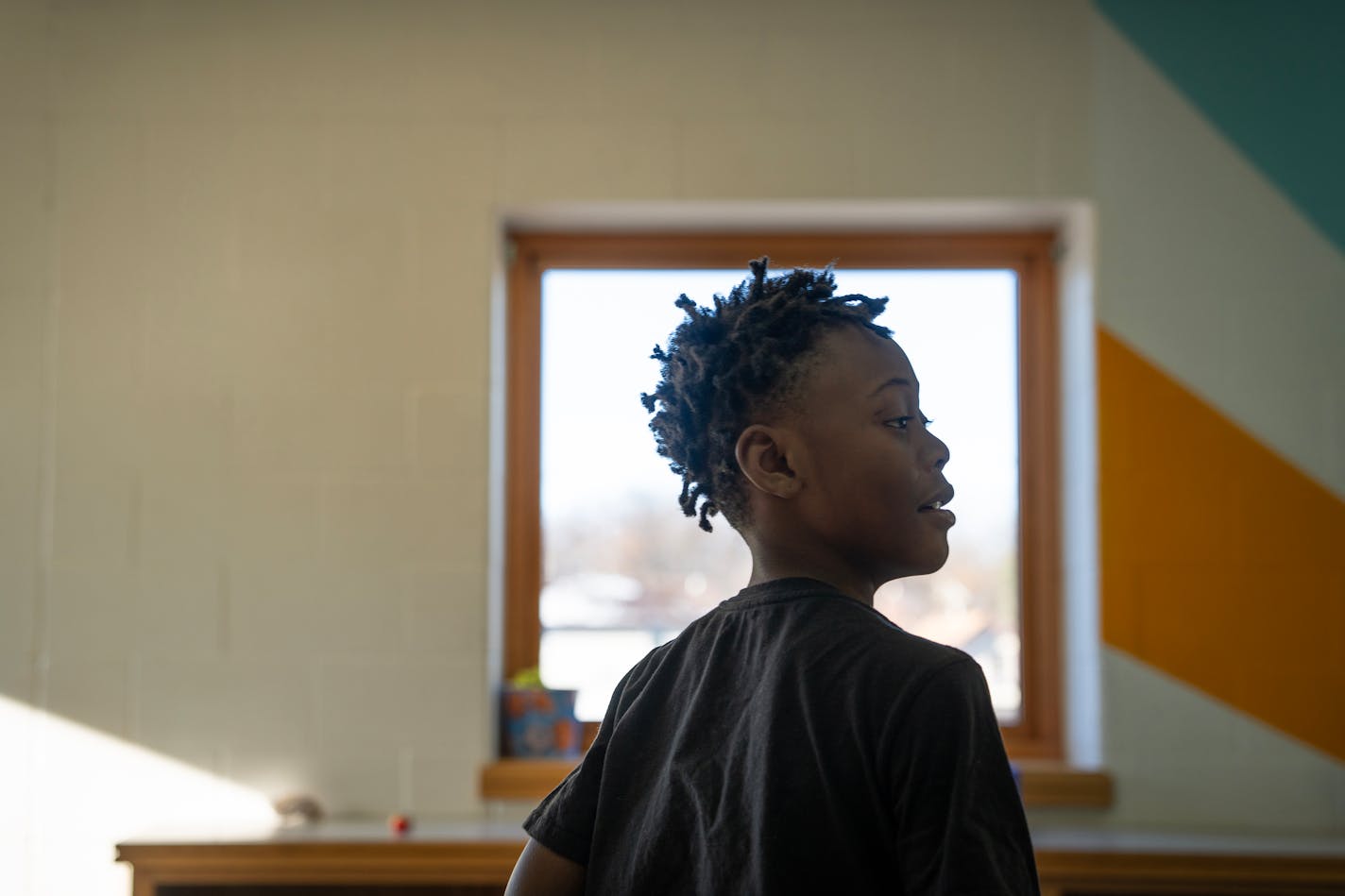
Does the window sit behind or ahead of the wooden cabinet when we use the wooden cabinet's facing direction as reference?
behind

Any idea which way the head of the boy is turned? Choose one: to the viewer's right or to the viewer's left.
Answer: to the viewer's right

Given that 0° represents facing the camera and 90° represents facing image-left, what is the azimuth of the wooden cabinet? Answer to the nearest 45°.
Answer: approximately 0°
